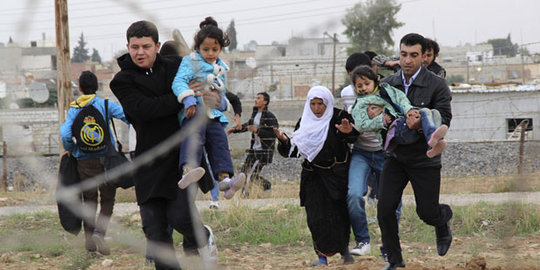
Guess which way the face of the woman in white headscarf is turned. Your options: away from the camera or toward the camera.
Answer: toward the camera

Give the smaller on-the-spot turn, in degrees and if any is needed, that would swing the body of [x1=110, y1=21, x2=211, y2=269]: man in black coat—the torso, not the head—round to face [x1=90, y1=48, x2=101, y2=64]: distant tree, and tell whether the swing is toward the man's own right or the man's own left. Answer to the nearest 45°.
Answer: approximately 135° to the man's own left

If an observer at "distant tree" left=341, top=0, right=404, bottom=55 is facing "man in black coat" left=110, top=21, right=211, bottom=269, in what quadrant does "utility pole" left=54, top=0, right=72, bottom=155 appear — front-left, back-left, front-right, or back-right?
front-right

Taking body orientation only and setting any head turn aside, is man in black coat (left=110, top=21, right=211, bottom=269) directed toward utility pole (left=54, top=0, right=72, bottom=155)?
no

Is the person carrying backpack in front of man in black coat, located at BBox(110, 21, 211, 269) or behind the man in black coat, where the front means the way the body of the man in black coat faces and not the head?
behind

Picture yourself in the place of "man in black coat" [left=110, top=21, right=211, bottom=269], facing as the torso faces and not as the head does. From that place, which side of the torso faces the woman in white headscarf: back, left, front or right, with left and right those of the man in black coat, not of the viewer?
left
